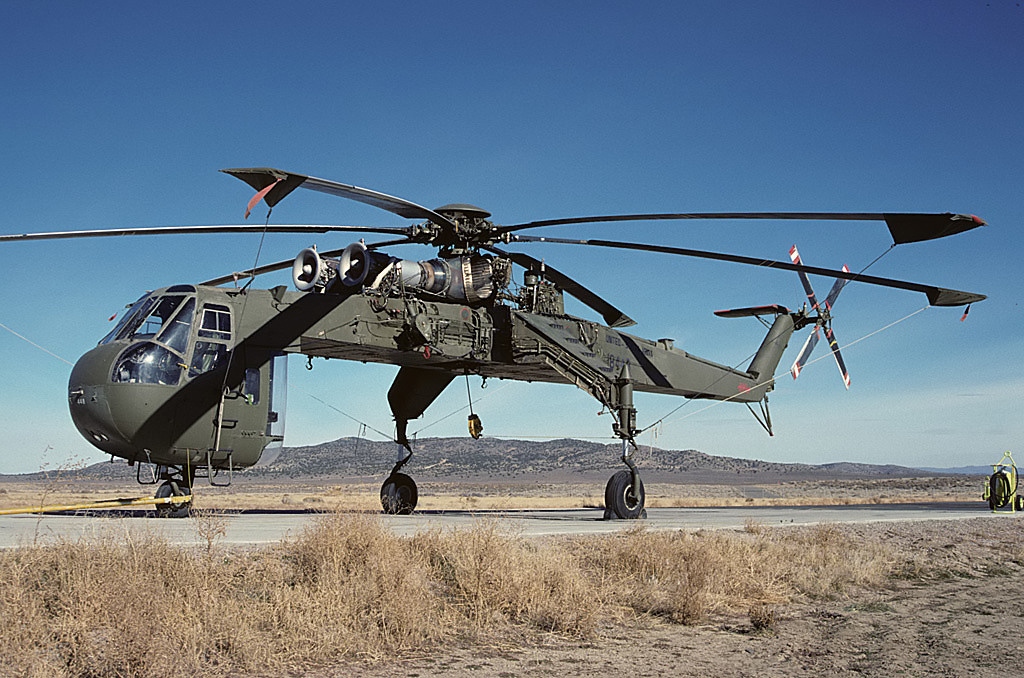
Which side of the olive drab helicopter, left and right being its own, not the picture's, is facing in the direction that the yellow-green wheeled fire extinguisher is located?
back

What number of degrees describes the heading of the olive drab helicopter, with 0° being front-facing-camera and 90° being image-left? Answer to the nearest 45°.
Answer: approximately 45°
